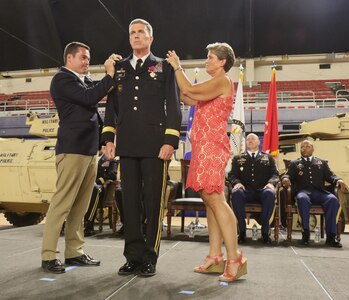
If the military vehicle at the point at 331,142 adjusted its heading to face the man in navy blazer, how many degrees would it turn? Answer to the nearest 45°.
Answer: approximately 45° to its left

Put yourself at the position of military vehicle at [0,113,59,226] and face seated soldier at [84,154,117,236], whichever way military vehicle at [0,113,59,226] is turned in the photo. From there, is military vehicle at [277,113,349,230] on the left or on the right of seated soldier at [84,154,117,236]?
left

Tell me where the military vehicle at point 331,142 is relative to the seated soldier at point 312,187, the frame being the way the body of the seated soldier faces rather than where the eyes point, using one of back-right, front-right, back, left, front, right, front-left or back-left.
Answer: back

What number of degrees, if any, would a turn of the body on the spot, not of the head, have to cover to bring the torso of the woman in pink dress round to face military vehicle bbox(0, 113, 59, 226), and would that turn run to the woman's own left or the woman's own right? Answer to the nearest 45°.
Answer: approximately 45° to the woman's own right

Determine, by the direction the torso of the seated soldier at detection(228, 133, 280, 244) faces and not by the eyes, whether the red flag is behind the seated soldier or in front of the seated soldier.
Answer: behind

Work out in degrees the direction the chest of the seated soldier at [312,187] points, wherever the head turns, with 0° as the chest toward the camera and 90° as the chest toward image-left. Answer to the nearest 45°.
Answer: approximately 0°

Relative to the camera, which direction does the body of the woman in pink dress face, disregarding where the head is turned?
to the viewer's left

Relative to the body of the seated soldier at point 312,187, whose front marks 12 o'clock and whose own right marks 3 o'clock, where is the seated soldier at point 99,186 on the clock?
the seated soldier at point 99,186 is roughly at 3 o'clock from the seated soldier at point 312,187.
